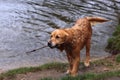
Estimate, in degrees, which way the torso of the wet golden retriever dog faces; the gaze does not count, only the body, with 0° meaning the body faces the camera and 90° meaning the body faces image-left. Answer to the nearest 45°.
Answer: approximately 45°
